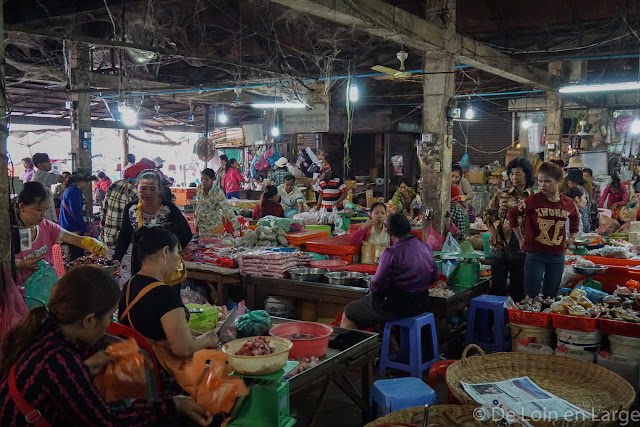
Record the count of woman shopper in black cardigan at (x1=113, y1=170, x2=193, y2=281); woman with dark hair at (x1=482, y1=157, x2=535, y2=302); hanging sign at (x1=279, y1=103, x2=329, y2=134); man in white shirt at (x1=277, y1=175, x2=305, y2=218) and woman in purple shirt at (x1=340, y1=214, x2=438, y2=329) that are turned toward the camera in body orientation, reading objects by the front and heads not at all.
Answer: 4

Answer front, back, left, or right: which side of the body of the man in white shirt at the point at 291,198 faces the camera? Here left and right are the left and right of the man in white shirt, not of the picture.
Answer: front

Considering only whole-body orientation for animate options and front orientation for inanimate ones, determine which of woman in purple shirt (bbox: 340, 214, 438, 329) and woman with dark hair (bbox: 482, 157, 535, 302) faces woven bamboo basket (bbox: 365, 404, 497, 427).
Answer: the woman with dark hair

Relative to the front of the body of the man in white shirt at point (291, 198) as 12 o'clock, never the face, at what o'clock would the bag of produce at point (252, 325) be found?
The bag of produce is roughly at 12 o'clock from the man in white shirt.

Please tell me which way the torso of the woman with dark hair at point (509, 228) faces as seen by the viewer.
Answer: toward the camera

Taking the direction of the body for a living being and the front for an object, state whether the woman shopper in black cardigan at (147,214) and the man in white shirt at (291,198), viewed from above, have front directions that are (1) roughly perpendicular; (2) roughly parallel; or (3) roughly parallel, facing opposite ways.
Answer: roughly parallel

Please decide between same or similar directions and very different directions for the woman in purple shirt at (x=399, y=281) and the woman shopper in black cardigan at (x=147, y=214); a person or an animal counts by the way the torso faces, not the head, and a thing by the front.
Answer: very different directions

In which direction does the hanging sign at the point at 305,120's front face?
toward the camera

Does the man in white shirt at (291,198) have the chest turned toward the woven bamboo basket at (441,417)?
yes

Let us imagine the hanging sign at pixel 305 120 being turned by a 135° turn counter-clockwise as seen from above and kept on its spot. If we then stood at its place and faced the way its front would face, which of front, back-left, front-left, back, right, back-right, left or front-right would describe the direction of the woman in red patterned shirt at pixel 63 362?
back-right

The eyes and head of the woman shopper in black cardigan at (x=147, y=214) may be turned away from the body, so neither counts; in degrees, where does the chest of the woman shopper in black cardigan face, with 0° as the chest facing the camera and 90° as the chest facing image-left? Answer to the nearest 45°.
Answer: approximately 0°

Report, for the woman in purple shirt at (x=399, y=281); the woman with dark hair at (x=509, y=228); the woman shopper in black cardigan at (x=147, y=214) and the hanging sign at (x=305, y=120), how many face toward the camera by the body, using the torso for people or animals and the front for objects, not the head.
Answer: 3

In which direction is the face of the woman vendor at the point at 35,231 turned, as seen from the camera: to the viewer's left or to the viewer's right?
to the viewer's right

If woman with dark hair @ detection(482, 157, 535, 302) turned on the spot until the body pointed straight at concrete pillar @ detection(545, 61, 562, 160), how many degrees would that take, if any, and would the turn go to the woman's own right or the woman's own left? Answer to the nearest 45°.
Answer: approximately 180°

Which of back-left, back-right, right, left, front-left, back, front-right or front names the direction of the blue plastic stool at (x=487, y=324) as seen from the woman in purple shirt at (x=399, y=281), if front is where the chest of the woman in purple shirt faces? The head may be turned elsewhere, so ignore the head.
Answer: right

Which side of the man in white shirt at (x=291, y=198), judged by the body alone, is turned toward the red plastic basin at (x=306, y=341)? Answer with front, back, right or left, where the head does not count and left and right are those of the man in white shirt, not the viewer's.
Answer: front

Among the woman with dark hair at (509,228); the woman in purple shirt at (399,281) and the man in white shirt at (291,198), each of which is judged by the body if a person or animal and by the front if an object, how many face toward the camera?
2

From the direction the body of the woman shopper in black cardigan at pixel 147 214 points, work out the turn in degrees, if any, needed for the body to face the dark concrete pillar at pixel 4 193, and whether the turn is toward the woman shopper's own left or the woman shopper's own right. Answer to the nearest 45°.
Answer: approximately 45° to the woman shopper's own right
